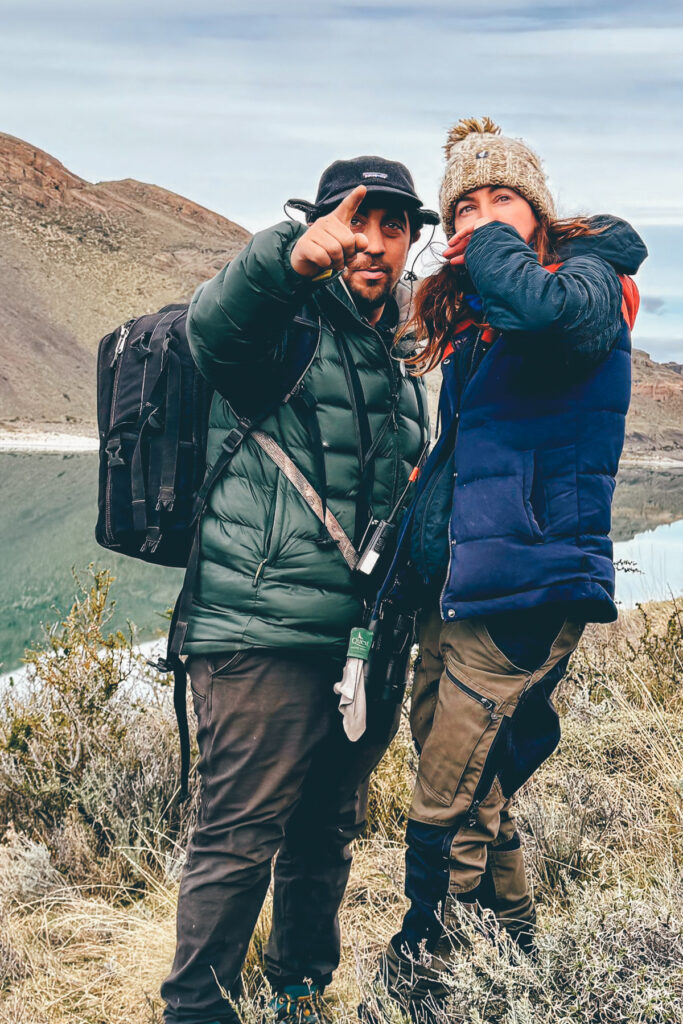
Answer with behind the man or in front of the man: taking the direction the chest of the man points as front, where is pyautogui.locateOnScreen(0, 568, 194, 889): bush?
behind

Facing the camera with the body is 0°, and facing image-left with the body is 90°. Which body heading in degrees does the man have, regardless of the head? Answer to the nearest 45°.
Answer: approximately 315°

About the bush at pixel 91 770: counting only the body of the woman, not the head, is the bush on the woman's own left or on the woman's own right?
on the woman's own right

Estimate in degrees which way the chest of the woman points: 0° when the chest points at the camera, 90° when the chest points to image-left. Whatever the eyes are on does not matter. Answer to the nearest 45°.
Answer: approximately 45°

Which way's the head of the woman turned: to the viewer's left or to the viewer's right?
to the viewer's left
